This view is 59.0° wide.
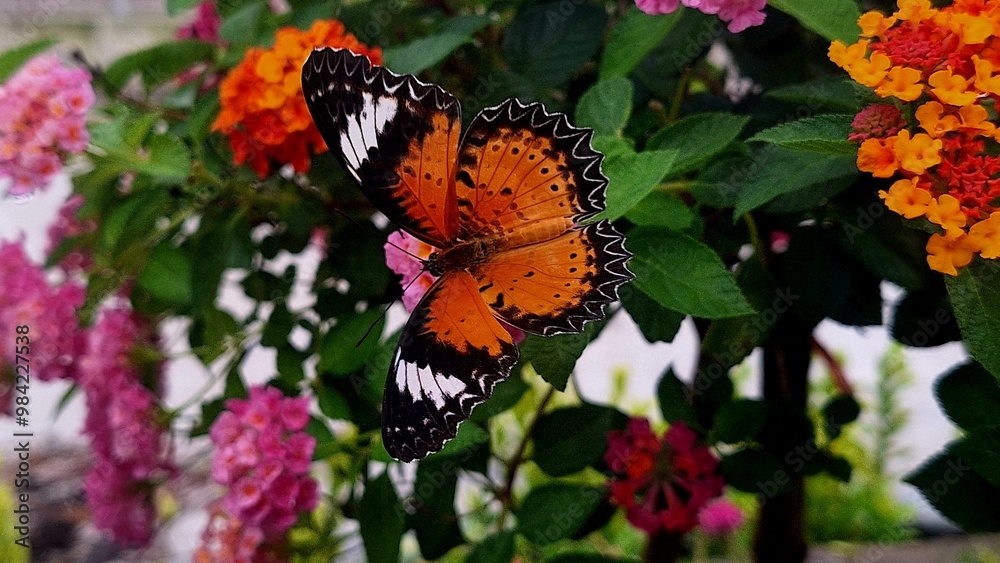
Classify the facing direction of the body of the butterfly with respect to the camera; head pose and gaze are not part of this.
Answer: to the viewer's left
